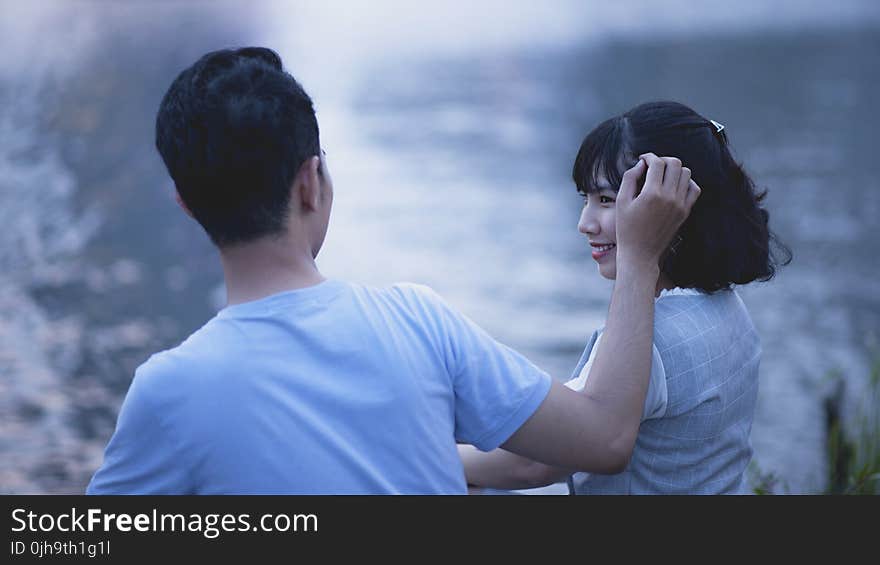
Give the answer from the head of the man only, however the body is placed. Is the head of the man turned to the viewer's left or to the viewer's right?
to the viewer's right

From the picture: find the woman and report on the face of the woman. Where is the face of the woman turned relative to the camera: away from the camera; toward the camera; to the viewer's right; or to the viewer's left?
to the viewer's left

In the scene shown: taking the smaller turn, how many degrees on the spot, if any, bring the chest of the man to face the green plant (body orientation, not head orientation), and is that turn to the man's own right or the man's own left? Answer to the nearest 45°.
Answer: approximately 45° to the man's own right

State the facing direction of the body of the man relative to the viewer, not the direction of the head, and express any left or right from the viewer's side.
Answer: facing away from the viewer

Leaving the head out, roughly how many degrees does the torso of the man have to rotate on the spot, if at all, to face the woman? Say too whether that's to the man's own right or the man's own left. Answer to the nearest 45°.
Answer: approximately 45° to the man's own right
